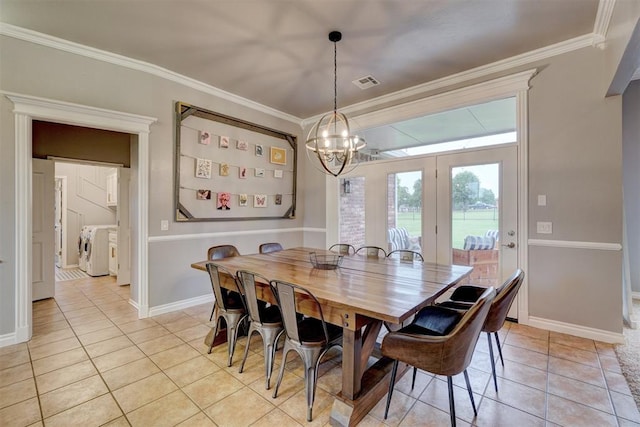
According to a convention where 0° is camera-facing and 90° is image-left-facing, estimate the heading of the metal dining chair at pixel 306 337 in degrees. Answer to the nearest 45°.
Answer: approximately 225°

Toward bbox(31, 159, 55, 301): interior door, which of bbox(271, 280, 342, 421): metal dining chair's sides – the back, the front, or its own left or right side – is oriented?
left

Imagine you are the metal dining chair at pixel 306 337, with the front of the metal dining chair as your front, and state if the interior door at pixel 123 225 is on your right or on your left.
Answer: on your left

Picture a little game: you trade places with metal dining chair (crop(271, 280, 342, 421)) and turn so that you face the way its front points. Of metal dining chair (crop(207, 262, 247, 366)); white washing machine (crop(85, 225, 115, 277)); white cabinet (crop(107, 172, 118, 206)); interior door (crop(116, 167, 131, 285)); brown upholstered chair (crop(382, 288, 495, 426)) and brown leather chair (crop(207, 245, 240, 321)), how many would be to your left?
5

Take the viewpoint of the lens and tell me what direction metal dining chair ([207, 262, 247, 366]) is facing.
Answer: facing away from the viewer and to the right of the viewer

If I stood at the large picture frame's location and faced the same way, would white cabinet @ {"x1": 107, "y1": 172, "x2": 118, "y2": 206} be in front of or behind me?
behind
